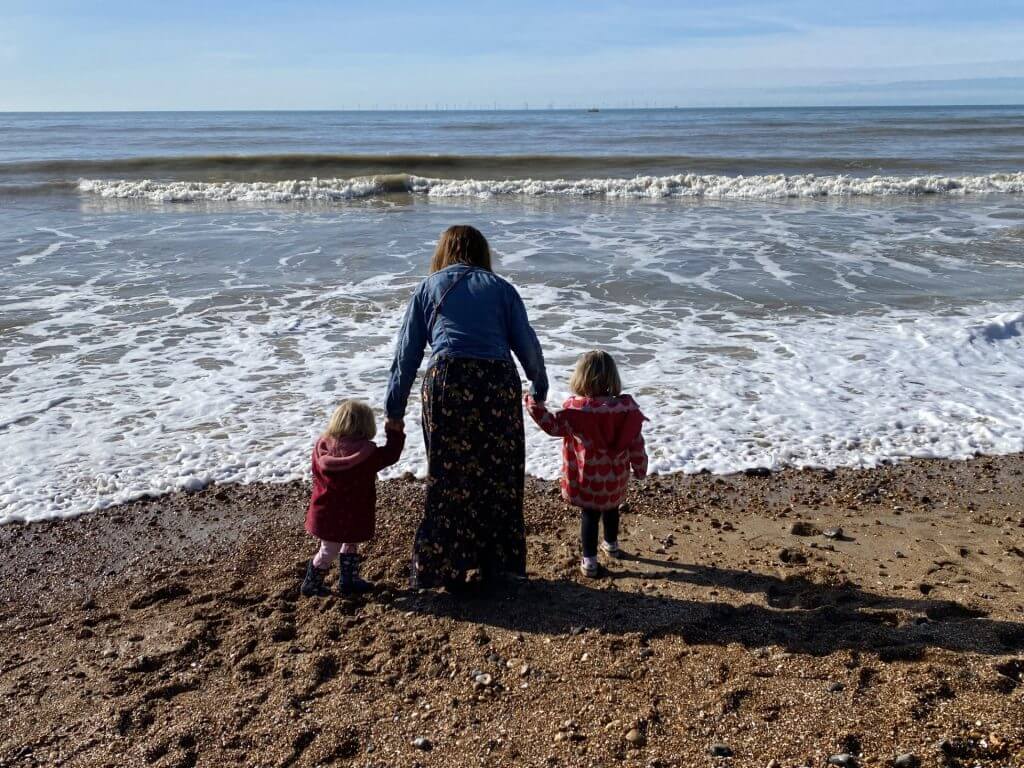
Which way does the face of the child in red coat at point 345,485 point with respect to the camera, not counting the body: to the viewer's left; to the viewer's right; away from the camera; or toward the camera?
away from the camera

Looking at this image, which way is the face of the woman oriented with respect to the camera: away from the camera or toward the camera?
away from the camera

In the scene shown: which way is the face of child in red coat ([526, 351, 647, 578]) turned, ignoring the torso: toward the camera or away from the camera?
away from the camera

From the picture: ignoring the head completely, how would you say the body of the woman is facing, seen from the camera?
away from the camera
